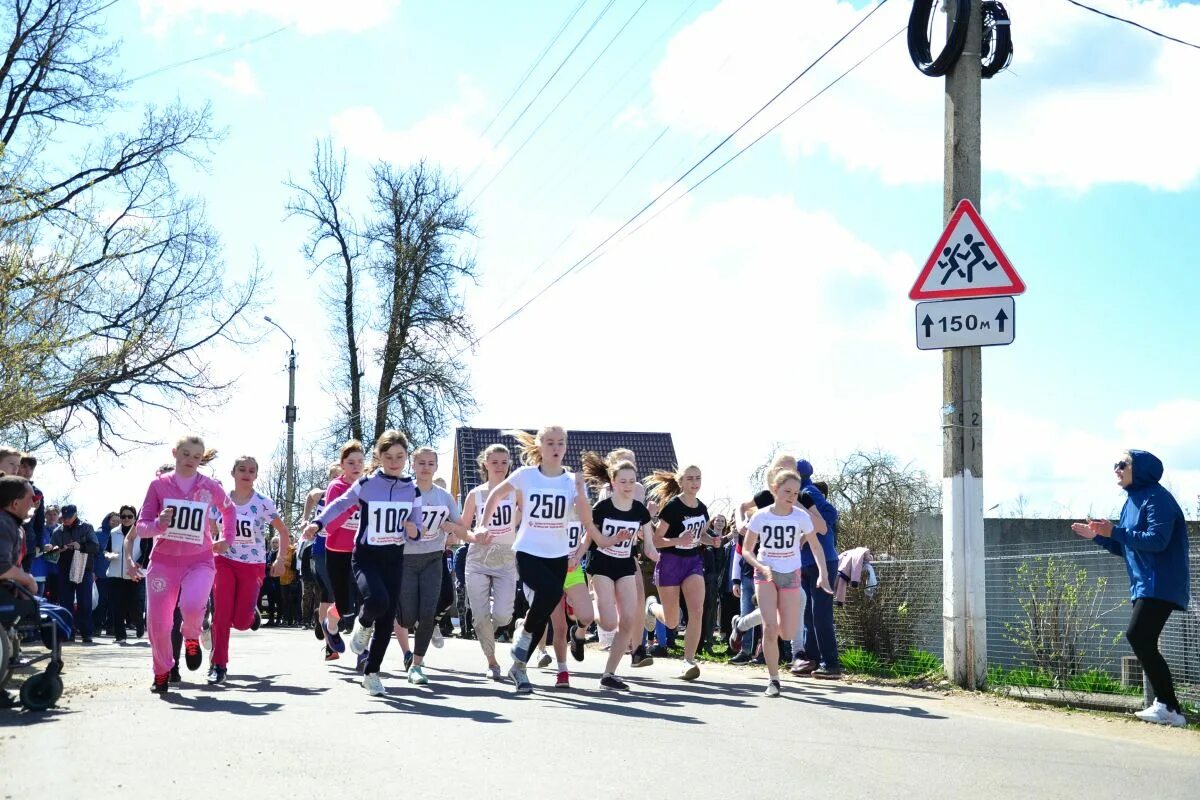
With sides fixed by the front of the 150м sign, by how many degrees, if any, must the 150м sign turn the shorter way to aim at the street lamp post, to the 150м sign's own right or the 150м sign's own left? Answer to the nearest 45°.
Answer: approximately 135° to the 150м sign's own right

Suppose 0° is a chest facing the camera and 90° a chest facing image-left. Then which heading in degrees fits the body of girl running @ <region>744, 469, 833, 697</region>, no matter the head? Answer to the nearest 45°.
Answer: approximately 0°

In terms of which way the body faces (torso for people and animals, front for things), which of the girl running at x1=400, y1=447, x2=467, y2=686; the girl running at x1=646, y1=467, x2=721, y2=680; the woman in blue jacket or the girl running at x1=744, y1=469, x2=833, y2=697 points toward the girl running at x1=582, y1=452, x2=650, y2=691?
the woman in blue jacket

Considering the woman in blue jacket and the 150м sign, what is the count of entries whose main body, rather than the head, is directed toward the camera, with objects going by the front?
1

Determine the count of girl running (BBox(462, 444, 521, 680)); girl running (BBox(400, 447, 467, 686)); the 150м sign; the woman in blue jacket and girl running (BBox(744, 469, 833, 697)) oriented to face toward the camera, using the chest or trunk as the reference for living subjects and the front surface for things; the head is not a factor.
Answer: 4

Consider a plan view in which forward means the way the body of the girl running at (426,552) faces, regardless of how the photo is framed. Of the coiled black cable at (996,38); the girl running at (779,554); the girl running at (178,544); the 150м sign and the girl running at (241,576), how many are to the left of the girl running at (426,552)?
3

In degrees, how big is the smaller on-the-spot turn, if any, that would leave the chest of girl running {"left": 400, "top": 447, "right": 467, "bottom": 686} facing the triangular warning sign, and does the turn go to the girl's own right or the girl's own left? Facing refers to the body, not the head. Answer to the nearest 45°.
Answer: approximately 90° to the girl's own left

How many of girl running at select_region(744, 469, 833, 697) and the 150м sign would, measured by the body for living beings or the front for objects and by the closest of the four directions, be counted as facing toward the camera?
2

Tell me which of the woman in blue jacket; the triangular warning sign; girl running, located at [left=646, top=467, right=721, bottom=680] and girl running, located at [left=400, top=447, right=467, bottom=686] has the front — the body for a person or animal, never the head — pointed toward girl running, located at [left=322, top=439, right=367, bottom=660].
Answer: the woman in blue jacket

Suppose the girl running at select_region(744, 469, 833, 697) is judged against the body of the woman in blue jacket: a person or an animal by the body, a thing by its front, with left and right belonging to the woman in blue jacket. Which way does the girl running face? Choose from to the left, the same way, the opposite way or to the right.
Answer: to the left

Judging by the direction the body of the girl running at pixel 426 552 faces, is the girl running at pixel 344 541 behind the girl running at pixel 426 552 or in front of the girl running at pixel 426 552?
behind

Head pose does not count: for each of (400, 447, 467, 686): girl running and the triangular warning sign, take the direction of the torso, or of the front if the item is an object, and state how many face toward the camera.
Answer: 2

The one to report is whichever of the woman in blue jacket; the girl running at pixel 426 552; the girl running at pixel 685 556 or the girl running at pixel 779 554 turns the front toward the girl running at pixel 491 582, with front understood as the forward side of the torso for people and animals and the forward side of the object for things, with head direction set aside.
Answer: the woman in blue jacket

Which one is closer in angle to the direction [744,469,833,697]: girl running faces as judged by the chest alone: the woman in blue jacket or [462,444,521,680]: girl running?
the woman in blue jacket
